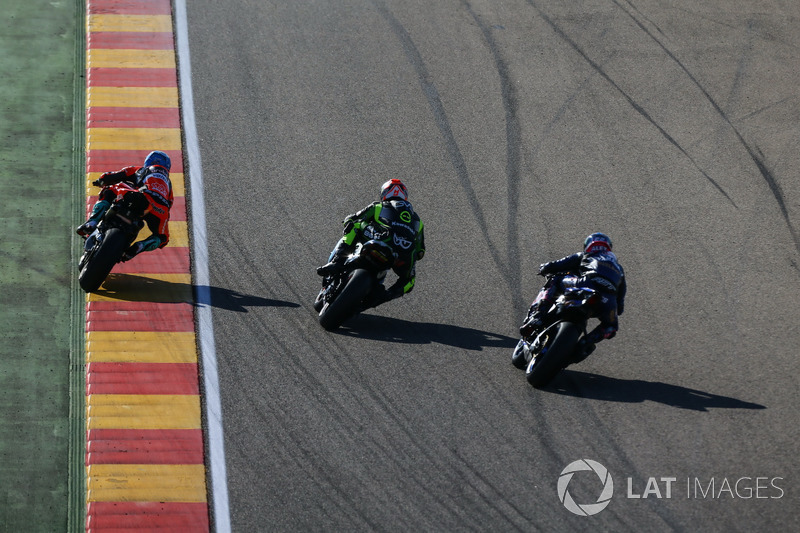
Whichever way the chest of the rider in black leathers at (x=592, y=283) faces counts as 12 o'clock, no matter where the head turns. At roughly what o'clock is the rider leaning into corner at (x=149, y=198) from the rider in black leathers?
The rider leaning into corner is roughly at 9 o'clock from the rider in black leathers.

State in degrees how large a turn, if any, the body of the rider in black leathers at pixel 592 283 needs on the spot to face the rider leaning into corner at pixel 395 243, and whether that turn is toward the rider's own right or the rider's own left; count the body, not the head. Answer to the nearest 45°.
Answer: approximately 90° to the rider's own left

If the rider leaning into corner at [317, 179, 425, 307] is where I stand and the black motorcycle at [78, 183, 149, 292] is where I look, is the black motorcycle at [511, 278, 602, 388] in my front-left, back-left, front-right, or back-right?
back-left

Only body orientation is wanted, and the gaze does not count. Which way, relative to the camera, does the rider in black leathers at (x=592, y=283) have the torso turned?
away from the camera

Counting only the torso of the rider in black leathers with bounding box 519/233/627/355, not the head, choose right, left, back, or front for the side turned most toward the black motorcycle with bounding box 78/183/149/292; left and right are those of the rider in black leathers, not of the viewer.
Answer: left
